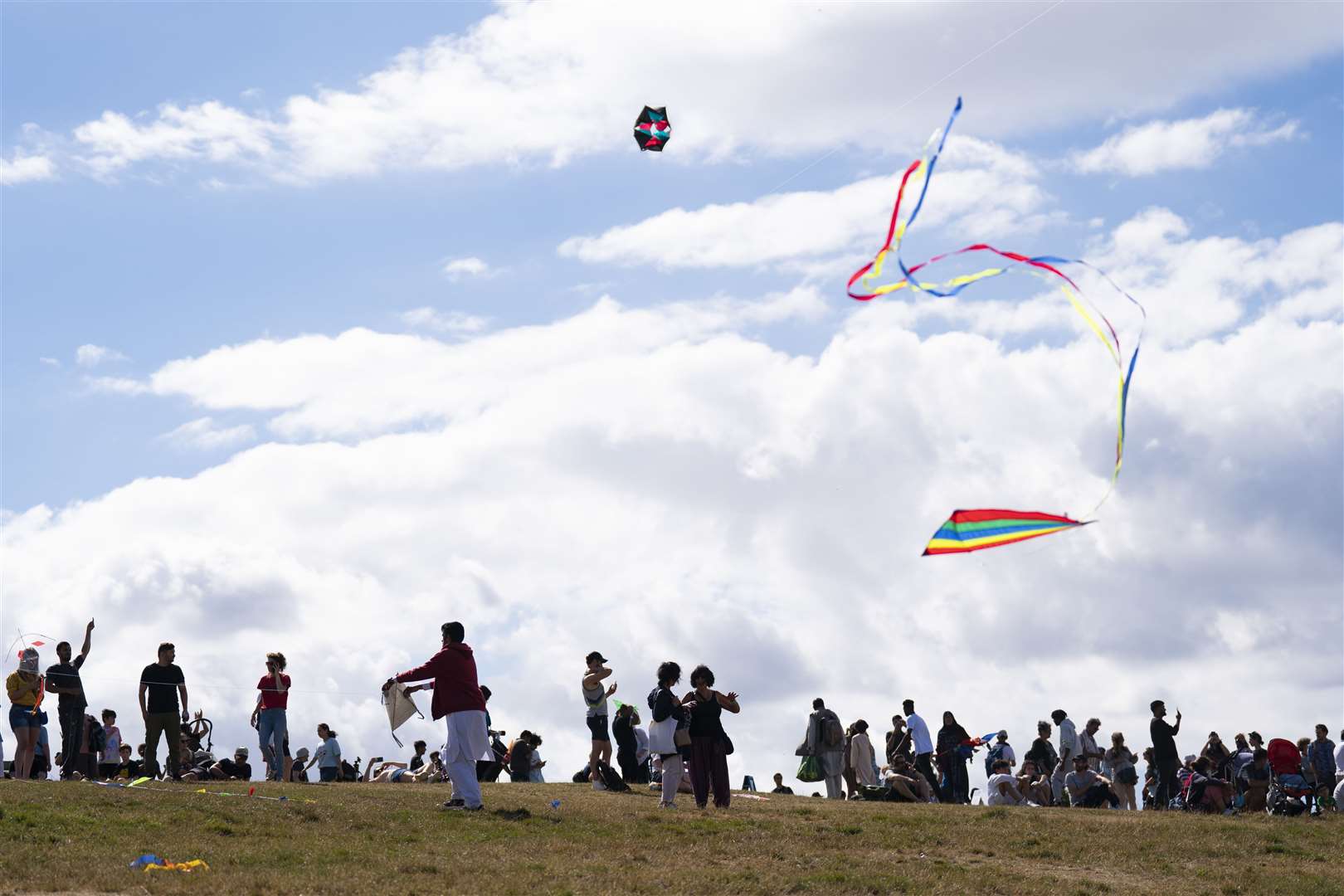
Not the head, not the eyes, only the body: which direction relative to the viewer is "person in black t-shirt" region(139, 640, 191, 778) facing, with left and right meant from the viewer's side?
facing the viewer

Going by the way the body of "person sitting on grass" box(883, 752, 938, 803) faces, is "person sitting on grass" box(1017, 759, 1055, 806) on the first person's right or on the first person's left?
on the first person's left

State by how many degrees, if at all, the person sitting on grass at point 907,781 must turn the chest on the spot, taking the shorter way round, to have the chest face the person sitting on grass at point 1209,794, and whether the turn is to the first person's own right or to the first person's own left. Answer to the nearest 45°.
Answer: approximately 45° to the first person's own left

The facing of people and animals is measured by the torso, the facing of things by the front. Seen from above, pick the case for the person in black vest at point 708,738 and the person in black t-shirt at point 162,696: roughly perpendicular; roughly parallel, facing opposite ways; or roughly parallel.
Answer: roughly parallel

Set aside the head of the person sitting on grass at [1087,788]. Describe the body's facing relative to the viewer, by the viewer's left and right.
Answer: facing the viewer and to the right of the viewer

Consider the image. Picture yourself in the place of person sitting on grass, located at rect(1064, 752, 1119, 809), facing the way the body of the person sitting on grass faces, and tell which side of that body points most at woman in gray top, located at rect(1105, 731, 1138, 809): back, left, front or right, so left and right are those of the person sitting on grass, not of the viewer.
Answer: left

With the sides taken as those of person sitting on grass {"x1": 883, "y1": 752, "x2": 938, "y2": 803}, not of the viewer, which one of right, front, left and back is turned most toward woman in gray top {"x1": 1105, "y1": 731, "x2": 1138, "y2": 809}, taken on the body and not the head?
left

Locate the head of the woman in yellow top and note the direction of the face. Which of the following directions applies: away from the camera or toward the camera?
toward the camera

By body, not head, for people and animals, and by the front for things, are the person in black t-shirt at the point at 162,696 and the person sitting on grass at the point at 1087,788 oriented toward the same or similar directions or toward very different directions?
same or similar directions

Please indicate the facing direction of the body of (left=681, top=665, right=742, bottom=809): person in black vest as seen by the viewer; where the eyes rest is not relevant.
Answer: toward the camera
